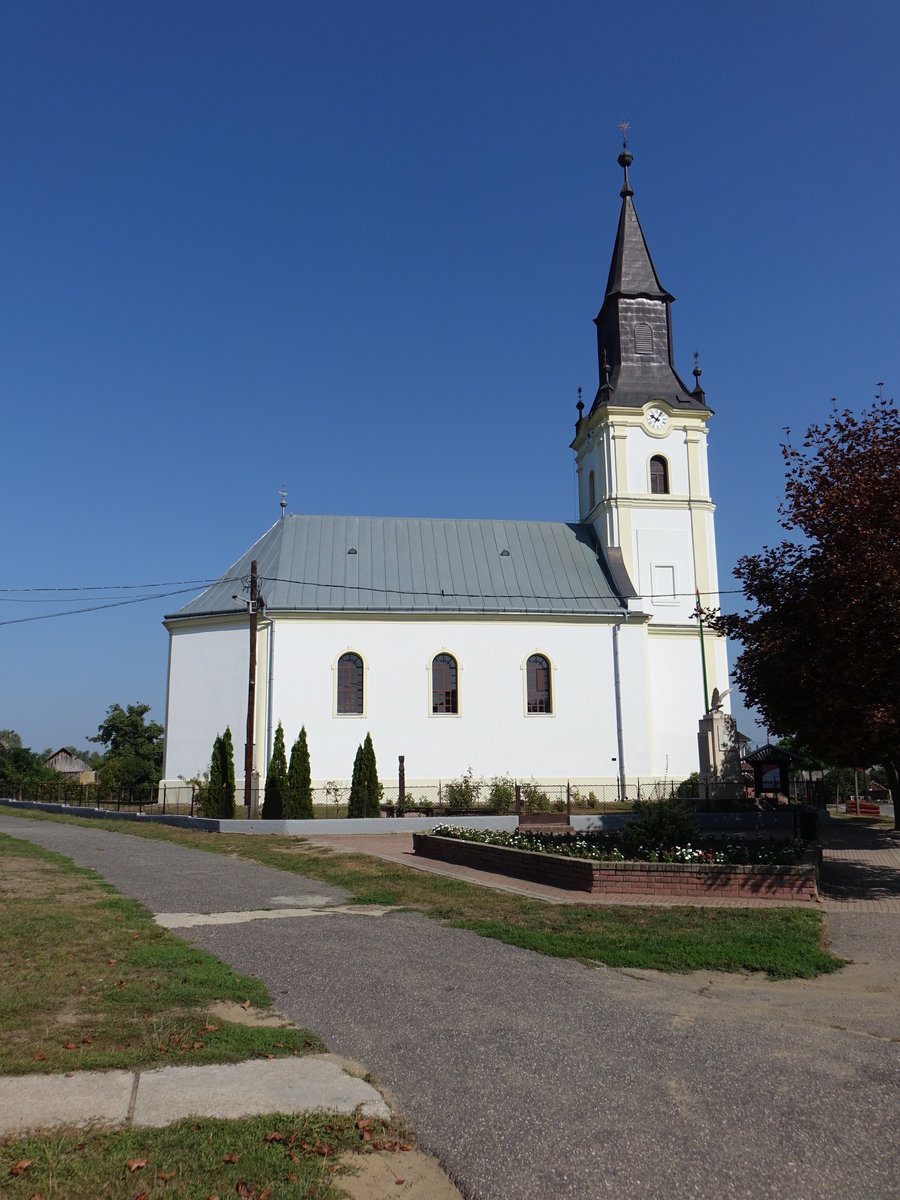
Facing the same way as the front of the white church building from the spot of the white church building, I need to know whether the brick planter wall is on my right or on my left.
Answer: on my right

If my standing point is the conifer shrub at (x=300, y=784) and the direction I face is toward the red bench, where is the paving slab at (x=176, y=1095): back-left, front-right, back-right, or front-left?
back-right

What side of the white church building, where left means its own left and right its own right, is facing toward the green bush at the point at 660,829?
right

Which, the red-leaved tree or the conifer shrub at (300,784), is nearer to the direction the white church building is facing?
the red-leaved tree

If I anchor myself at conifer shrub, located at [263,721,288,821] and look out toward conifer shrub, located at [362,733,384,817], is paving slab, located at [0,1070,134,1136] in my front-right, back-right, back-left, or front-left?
back-right

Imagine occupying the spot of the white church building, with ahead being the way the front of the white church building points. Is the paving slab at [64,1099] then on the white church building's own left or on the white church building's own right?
on the white church building's own right

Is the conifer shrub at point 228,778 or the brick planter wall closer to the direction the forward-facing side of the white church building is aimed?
the brick planter wall

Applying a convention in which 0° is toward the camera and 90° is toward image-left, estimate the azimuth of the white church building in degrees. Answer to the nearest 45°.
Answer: approximately 270°

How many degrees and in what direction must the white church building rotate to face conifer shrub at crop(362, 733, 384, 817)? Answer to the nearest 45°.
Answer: approximately 135° to its right
